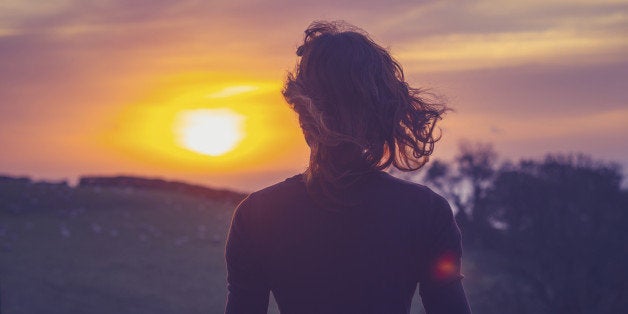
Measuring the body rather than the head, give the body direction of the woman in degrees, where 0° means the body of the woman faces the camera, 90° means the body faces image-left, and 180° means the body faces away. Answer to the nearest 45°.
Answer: approximately 180°

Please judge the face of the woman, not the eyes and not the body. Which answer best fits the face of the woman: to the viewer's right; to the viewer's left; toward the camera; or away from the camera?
away from the camera
